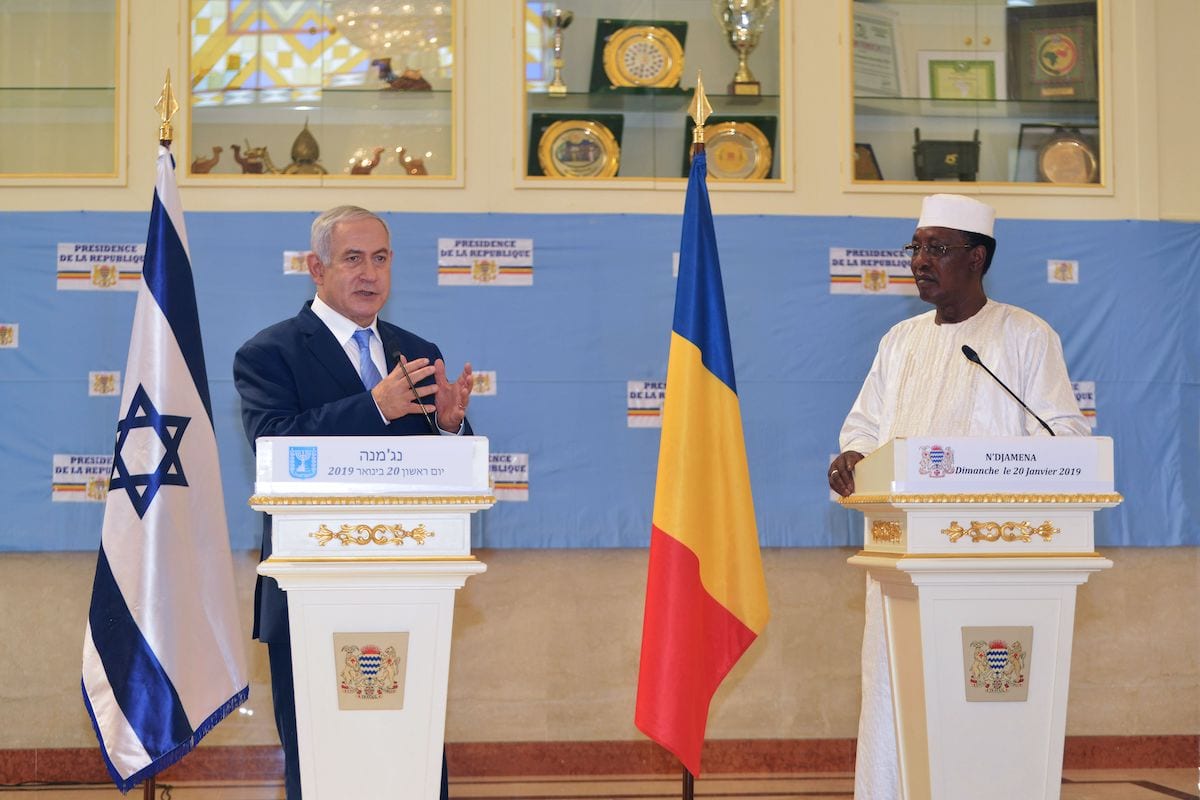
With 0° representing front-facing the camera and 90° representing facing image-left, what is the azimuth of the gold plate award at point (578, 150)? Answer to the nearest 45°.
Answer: approximately 0°

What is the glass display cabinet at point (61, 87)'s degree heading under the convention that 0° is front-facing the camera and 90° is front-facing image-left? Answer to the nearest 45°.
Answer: approximately 0°

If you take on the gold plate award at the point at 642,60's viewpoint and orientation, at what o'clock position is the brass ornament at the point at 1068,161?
The brass ornament is roughly at 9 o'clock from the gold plate award.

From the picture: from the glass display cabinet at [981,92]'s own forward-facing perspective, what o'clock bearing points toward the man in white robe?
The man in white robe is roughly at 12 o'clock from the glass display cabinet.

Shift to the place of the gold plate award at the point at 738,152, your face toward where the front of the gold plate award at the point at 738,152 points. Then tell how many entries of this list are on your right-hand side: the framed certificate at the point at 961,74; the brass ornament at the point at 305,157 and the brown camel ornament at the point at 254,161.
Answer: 2

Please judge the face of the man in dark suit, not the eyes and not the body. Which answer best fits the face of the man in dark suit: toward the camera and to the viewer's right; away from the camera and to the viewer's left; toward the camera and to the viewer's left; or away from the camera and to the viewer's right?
toward the camera and to the viewer's right

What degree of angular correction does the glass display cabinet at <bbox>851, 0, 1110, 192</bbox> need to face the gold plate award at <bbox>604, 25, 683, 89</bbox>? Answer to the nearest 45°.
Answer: approximately 90° to its right

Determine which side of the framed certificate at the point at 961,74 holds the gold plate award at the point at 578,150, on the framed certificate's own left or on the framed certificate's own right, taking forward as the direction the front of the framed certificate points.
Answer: on the framed certificate's own right

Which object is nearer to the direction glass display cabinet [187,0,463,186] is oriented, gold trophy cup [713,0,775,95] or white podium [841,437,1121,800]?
the white podium

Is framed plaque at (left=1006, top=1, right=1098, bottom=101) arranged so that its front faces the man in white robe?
yes
